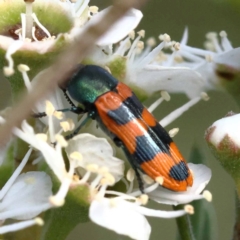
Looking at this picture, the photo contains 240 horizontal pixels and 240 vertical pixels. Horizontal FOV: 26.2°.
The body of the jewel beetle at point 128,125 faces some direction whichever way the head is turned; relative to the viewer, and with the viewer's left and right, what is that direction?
facing away from the viewer and to the left of the viewer
